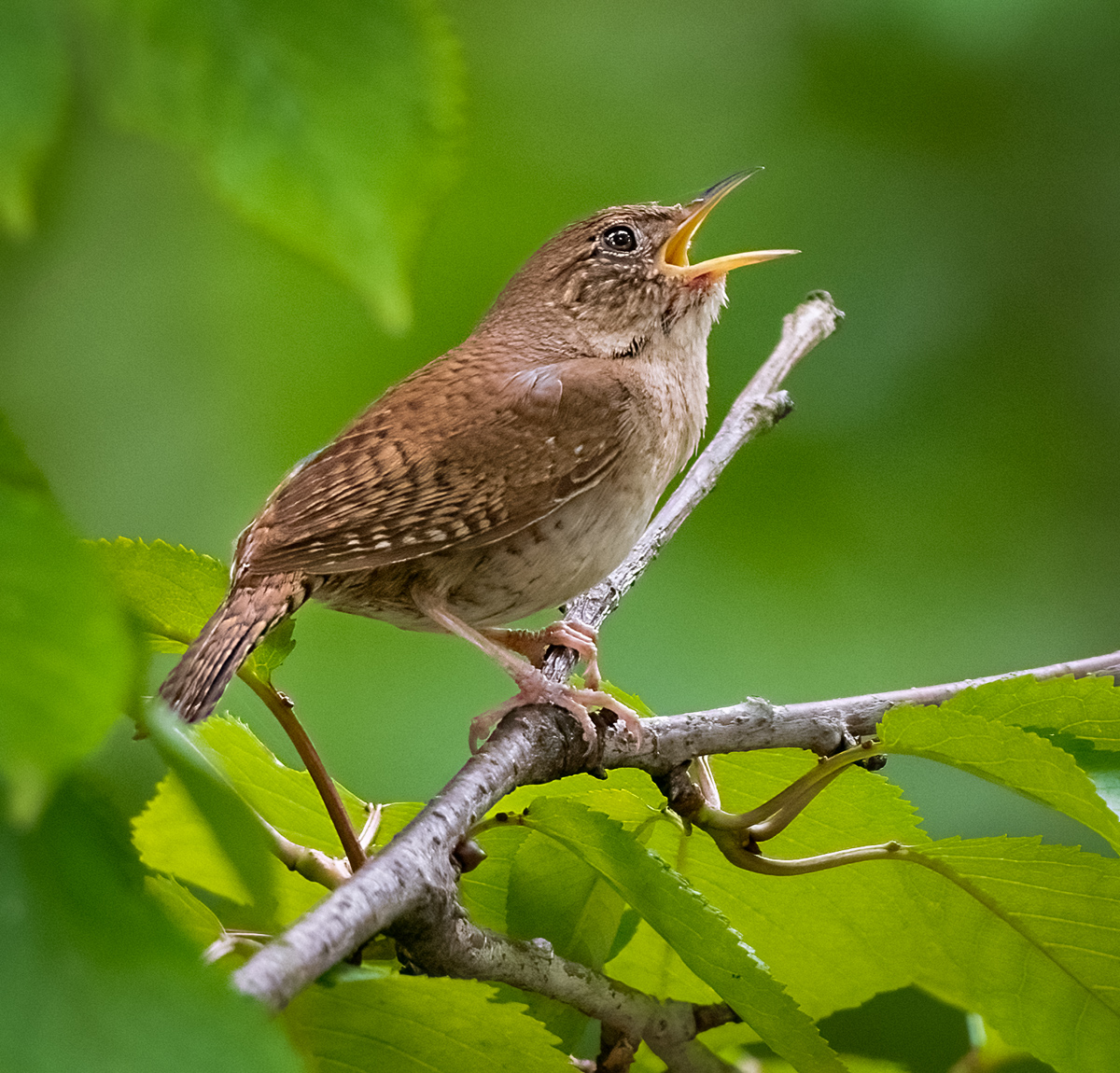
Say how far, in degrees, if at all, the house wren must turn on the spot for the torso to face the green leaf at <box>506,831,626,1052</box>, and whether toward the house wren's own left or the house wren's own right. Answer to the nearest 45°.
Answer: approximately 90° to the house wren's own right

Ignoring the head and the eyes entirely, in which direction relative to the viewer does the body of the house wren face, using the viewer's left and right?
facing to the right of the viewer

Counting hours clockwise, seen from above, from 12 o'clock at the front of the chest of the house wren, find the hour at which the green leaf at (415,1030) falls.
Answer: The green leaf is roughly at 3 o'clock from the house wren.

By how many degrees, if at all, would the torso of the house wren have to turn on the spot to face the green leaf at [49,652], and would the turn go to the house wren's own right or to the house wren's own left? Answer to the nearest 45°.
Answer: approximately 90° to the house wren's own right

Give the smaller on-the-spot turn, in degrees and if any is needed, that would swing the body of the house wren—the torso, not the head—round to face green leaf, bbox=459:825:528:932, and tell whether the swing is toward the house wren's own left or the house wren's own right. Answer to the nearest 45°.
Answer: approximately 90° to the house wren's own right
